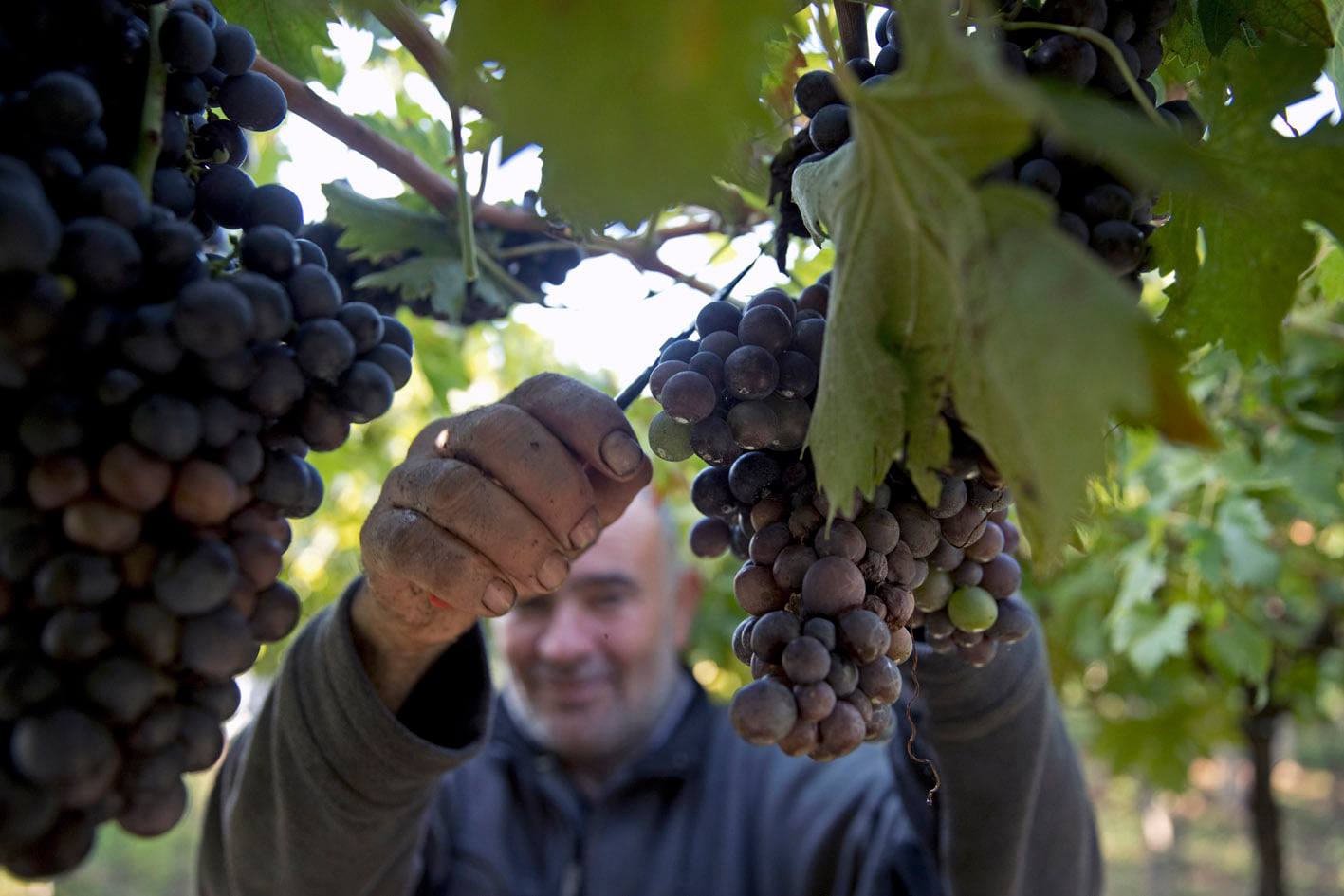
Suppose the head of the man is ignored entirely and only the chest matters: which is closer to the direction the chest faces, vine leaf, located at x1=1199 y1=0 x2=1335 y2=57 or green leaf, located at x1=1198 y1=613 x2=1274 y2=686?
the vine leaf

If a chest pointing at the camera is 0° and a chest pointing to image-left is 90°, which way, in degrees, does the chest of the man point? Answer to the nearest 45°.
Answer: approximately 0°

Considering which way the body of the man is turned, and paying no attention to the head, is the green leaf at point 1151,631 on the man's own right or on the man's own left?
on the man's own left

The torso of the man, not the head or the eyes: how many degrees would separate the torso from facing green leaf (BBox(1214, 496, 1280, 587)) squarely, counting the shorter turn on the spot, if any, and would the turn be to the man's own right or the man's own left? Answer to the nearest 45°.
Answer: approximately 90° to the man's own left

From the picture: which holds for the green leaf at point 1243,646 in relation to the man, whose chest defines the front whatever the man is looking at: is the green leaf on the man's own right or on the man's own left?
on the man's own left

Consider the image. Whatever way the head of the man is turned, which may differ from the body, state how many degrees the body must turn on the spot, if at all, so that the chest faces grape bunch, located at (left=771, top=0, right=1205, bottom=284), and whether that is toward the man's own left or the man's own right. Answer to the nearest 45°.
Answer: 0° — they already face it
